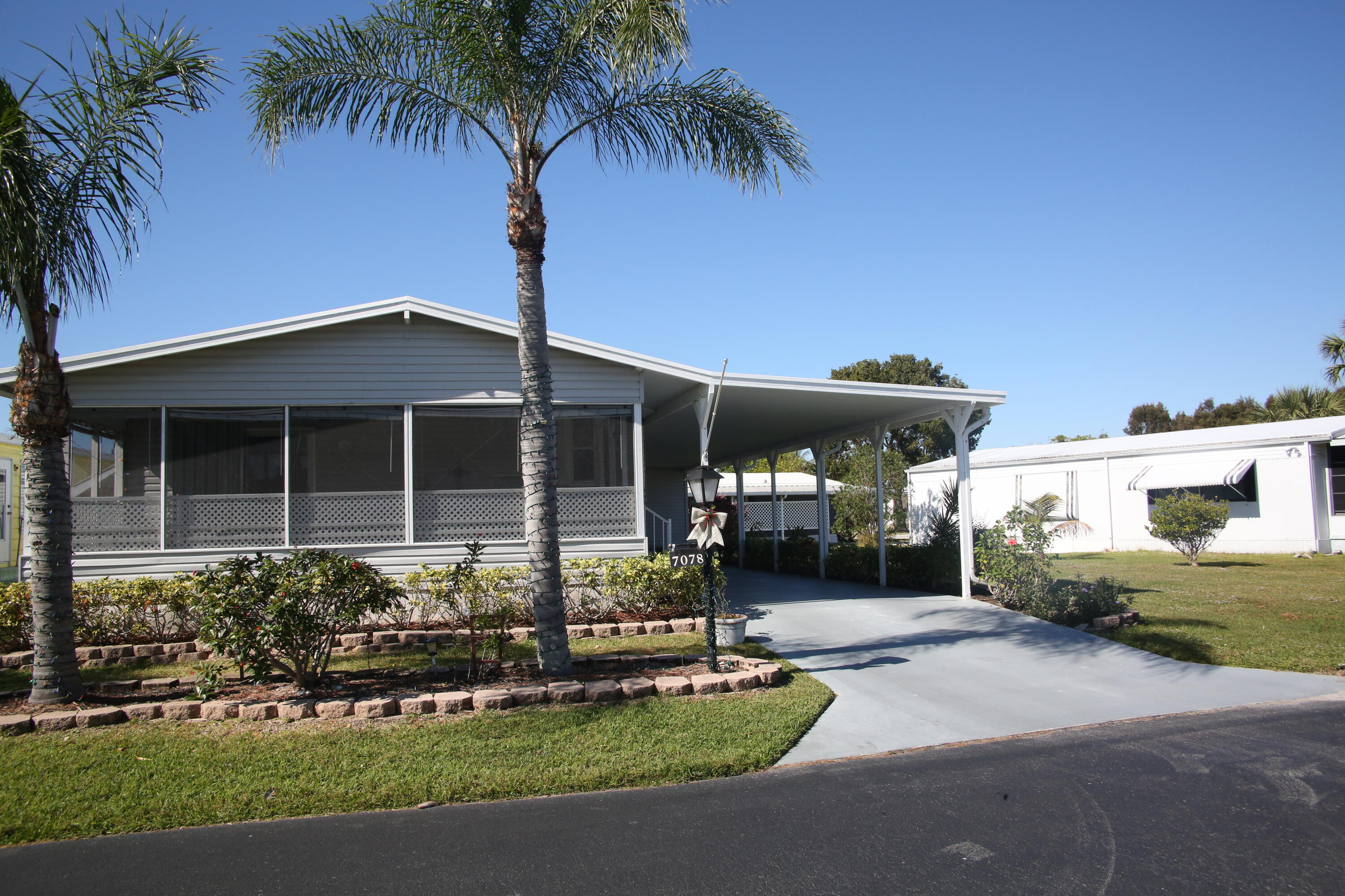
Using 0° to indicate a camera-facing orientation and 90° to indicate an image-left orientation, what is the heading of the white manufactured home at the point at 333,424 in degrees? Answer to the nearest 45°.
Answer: approximately 0°

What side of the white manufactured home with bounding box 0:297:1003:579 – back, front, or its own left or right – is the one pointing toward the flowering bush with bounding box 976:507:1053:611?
left

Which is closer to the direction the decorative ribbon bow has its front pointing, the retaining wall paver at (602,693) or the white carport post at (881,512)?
the retaining wall paver

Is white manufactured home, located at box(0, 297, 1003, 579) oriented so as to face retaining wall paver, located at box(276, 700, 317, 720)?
yes

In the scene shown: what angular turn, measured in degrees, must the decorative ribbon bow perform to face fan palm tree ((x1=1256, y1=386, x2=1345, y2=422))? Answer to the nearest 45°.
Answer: approximately 135° to its left
